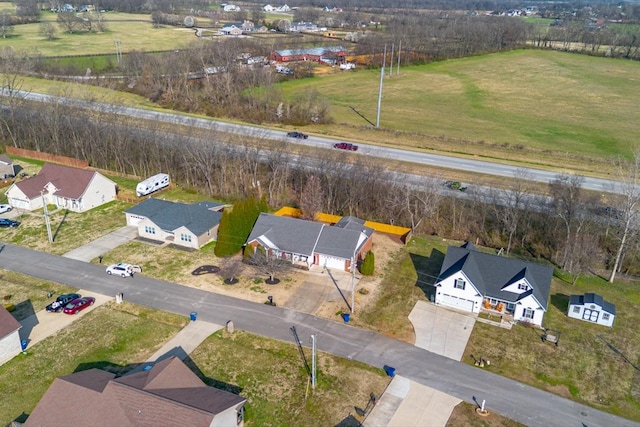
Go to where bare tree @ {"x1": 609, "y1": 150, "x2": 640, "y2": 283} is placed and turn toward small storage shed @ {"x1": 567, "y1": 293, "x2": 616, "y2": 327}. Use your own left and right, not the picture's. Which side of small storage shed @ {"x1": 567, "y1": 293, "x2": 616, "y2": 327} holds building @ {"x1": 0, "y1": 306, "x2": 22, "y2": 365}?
right

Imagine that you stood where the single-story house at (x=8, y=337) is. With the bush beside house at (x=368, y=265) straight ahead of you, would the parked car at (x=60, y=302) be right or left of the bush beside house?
left

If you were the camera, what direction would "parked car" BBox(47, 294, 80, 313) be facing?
facing the viewer and to the left of the viewer

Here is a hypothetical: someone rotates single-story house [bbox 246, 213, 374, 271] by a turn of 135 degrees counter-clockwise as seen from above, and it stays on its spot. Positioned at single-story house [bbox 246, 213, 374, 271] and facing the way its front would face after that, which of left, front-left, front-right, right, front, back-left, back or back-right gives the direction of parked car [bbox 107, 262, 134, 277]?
back

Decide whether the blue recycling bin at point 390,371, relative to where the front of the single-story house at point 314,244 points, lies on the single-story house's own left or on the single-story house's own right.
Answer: on the single-story house's own left

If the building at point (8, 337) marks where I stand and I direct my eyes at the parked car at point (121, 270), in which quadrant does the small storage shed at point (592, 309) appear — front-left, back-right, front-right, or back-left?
front-right

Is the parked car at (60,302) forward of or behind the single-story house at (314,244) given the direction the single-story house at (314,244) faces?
forward

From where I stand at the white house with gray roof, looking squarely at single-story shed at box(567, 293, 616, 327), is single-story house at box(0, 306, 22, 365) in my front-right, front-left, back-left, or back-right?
back-right
